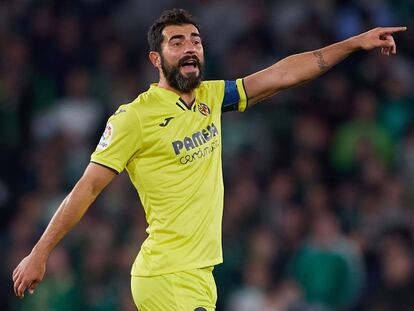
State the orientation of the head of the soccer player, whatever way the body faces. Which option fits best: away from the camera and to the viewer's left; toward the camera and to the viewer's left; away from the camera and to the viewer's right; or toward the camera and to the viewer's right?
toward the camera and to the viewer's right

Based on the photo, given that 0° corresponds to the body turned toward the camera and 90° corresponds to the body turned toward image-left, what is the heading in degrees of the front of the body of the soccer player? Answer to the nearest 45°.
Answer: approximately 315°
